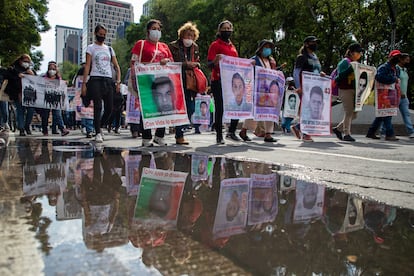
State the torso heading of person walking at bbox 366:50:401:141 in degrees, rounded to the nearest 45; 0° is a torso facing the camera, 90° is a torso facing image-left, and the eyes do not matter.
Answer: approximately 315°

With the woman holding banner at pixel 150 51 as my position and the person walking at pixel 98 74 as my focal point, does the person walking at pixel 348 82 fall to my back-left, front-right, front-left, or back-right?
back-right

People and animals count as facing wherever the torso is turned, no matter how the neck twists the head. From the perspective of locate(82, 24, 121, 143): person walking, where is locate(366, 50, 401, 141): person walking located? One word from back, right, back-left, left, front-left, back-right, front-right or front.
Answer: left

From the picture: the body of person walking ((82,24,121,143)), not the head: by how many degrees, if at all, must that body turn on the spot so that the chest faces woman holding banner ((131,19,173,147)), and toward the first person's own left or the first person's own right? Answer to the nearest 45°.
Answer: approximately 45° to the first person's own left

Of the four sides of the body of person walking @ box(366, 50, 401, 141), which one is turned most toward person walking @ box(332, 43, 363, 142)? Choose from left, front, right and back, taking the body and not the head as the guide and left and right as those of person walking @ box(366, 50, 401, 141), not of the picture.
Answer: right

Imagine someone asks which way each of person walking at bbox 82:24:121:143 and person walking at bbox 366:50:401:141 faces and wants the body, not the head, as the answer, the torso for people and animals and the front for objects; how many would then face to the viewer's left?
0

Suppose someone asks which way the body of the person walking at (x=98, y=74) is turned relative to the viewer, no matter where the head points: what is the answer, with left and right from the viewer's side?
facing the viewer

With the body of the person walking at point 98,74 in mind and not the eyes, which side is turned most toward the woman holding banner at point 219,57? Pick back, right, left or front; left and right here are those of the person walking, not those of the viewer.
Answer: left

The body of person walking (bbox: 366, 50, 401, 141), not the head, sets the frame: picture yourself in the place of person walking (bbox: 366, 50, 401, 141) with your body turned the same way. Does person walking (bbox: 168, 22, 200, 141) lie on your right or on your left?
on your right

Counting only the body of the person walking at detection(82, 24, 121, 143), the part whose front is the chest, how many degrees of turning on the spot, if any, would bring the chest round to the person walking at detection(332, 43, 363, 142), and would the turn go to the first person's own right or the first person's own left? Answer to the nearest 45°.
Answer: approximately 90° to the first person's own left

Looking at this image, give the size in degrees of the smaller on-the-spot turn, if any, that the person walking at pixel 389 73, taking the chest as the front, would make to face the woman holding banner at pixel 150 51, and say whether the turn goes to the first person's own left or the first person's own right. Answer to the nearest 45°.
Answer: approximately 90° to the first person's own right

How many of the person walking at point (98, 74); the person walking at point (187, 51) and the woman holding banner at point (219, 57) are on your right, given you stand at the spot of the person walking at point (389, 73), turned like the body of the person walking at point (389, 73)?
3
